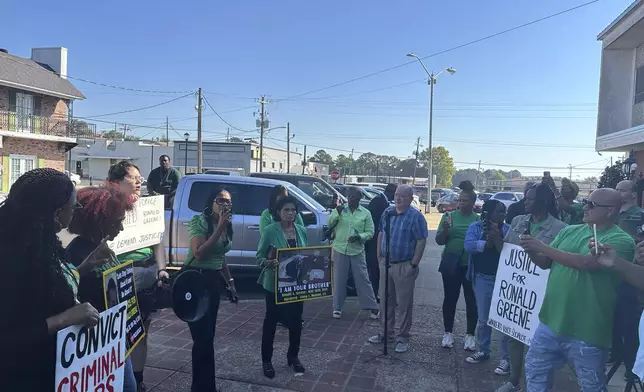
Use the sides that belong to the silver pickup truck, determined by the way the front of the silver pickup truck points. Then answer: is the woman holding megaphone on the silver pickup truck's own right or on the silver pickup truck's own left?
on the silver pickup truck's own right

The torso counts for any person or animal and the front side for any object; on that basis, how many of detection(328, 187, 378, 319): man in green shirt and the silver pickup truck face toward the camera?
1

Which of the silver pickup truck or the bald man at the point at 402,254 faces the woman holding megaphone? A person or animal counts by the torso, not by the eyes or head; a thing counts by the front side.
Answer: the bald man

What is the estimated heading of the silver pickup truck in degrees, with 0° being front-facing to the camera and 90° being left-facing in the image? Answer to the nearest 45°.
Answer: approximately 270°

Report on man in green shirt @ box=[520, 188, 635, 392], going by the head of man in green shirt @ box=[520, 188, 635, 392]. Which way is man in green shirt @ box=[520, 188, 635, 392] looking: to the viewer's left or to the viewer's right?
to the viewer's left

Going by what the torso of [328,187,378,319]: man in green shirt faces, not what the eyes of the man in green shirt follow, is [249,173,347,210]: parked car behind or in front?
behind

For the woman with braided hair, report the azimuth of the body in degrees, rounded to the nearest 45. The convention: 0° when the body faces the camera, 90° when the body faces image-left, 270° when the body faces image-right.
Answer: approximately 270°

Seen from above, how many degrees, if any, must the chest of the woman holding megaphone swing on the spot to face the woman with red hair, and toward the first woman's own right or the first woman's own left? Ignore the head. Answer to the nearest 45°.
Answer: approximately 90° to the first woman's own right

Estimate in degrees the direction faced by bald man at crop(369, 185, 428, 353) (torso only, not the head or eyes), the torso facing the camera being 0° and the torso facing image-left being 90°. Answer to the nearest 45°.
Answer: approximately 45°
